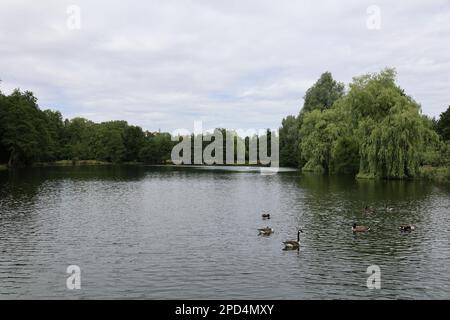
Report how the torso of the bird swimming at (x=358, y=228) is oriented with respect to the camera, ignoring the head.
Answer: to the viewer's left

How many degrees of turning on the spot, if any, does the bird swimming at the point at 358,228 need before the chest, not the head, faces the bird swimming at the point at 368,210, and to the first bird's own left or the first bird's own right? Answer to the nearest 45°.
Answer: approximately 90° to the first bird's own right

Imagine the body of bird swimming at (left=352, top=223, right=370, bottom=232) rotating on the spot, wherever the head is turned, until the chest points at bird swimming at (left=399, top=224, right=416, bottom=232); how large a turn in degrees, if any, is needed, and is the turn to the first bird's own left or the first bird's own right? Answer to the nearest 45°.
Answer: approximately 135° to the first bird's own right

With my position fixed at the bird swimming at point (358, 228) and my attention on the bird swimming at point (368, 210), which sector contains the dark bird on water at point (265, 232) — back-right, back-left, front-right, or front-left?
back-left
